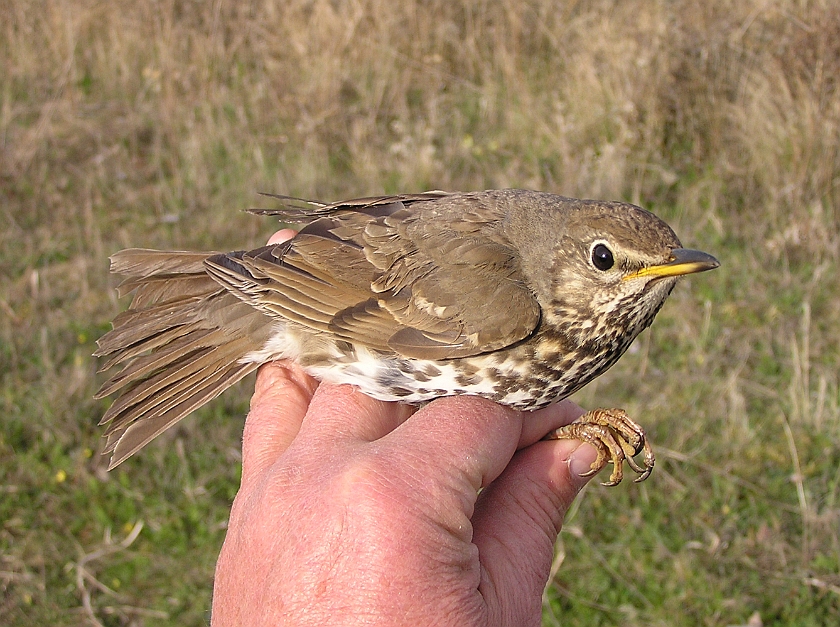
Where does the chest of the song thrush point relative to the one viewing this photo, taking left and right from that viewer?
facing to the right of the viewer
